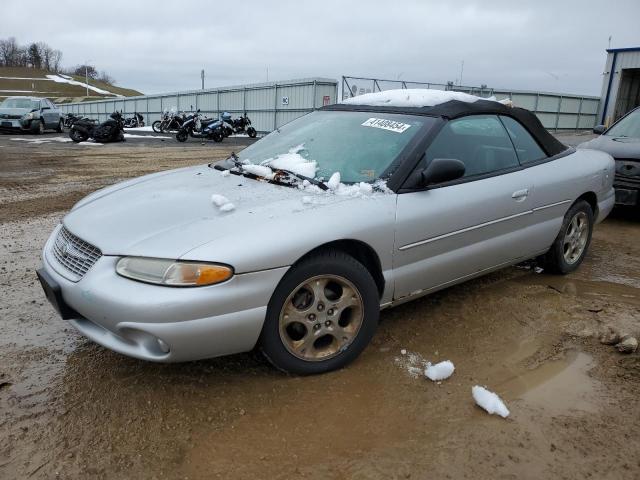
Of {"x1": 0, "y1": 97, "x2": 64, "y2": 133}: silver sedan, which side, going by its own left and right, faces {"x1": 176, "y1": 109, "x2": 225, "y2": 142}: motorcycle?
left

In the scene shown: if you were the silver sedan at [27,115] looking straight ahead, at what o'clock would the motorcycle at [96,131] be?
The motorcycle is roughly at 10 o'clock from the silver sedan.

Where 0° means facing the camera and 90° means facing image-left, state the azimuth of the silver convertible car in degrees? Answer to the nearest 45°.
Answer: approximately 45°

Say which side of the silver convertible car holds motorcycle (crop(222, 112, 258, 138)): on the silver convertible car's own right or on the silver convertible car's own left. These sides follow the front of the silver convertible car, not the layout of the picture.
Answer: on the silver convertible car's own right

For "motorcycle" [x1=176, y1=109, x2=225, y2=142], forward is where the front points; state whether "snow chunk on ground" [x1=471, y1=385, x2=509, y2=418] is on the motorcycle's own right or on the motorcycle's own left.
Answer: on the motorcycle's own left

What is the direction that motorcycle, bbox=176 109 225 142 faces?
to the viewer's left

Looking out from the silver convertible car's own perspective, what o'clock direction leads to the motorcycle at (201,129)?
The motorcycle is roughly at 4 o'clock from the silver convertible car.
